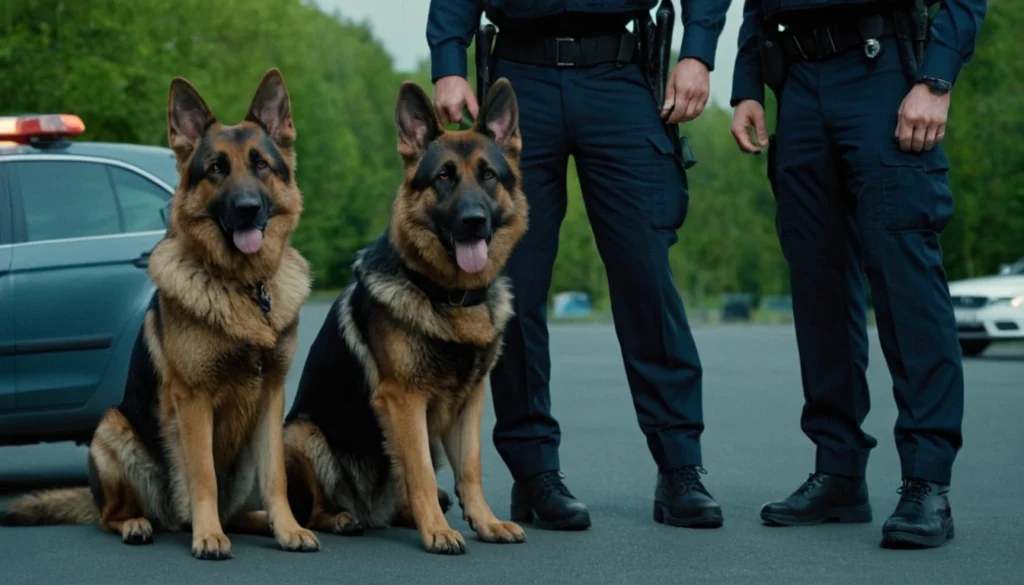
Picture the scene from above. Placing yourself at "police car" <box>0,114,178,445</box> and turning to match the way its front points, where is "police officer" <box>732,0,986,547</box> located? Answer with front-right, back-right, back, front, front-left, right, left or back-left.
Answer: back-left

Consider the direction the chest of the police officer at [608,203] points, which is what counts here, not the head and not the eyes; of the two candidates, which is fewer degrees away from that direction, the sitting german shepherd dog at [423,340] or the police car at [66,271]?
the sitting german shepherd dog

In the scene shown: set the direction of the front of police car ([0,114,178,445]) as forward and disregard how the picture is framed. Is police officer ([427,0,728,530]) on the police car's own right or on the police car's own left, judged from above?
on the police car's own left

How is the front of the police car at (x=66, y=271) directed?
to the viewer's left

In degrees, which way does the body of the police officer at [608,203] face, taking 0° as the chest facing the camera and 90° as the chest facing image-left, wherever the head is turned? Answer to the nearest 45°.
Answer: approximately 0°

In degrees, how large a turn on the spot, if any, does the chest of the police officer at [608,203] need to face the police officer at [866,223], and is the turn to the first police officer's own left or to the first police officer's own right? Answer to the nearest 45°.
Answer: approximately 90° to the first police officer's own left

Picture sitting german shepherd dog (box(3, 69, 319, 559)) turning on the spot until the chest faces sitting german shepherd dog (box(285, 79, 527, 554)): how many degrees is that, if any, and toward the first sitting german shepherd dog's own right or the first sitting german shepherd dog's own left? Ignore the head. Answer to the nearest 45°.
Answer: approximately 45° to the first sitting german shepherd dog's own left

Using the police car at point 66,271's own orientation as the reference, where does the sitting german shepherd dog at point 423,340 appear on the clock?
The sitting german shepherd dog is roughly at 8 o'clock from the police car.

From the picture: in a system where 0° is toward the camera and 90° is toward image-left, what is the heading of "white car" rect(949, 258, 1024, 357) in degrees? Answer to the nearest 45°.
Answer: approximately 45°

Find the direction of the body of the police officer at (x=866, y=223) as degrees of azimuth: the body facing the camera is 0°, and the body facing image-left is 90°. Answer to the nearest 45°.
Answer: approximately 45°

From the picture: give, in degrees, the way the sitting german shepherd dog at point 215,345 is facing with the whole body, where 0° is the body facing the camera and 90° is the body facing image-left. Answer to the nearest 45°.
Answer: approximately 315°

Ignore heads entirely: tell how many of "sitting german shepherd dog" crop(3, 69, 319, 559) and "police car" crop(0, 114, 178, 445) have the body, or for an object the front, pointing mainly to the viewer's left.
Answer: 1
